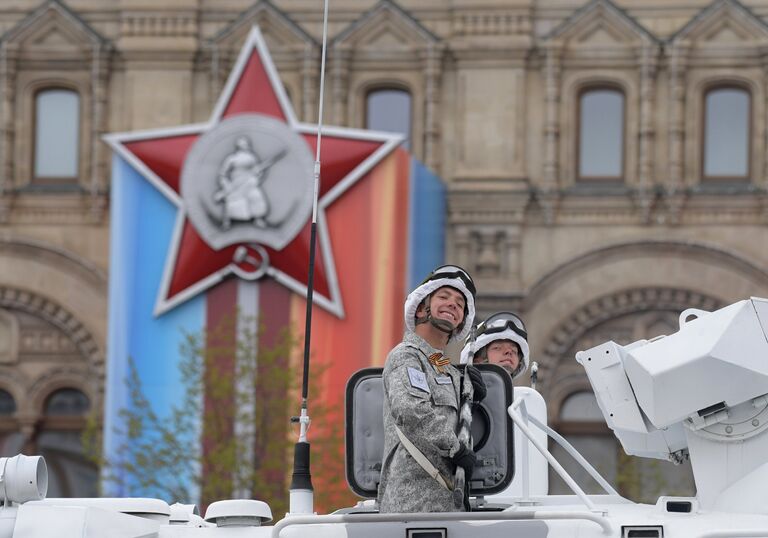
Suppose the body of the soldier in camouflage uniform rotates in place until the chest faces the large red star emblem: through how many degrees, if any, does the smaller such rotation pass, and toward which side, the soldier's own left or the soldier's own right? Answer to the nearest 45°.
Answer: approximately 135° to the soldier's own left

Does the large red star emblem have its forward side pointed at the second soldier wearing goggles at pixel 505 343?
yes

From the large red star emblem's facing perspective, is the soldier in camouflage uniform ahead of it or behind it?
ahead

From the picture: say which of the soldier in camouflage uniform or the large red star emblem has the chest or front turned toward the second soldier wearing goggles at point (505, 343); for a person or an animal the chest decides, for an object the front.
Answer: the large red star emblem

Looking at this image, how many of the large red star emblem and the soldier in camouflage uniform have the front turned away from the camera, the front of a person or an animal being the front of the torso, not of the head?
0

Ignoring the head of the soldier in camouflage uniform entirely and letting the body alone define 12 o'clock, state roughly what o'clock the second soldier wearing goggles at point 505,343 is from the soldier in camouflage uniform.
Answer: The second soldier wearing goggles is roughly at 8 o'clock from the soldier in camouflage uniform.

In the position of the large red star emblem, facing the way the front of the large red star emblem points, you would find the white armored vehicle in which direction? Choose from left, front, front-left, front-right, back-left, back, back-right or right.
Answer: front

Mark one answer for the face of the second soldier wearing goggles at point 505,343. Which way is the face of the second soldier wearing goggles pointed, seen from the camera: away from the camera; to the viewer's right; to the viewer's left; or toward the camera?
toward the camera

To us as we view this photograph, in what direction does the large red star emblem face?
facing the viewer
